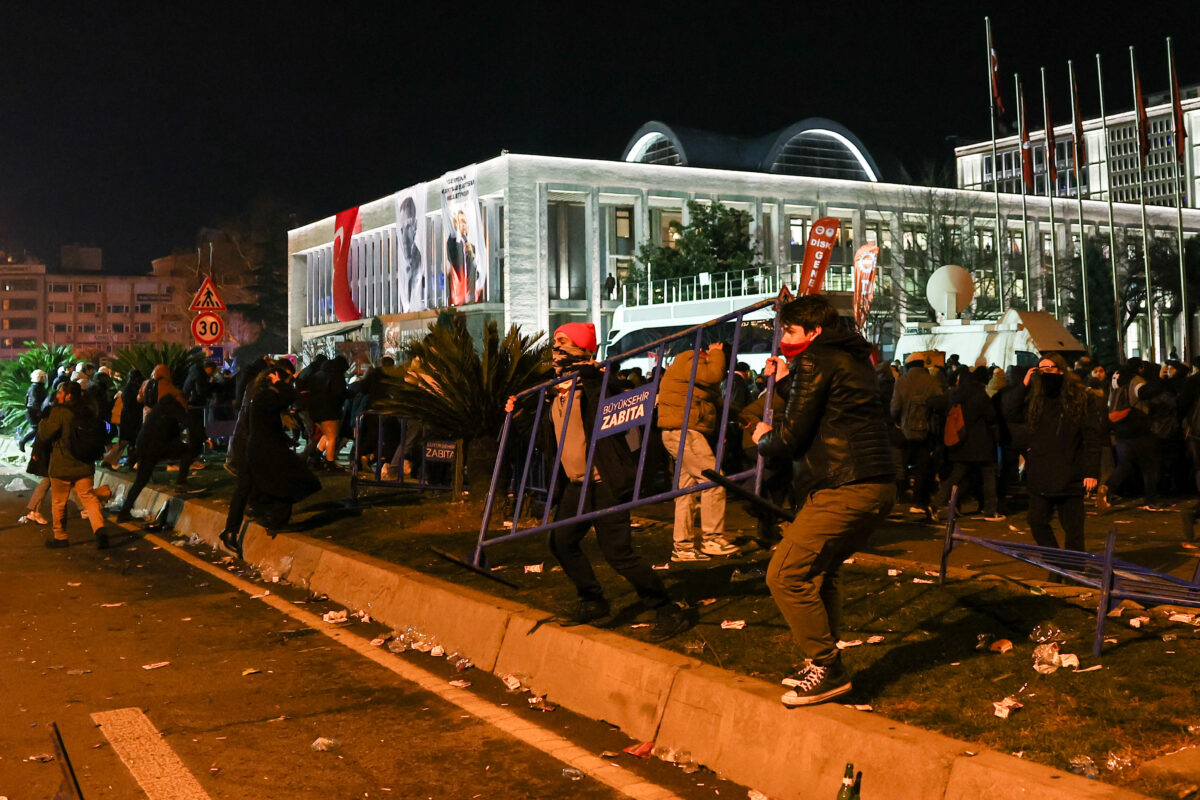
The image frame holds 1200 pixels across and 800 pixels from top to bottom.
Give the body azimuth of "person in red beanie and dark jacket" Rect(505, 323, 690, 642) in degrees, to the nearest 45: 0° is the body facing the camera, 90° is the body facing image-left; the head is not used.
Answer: approximately 45°

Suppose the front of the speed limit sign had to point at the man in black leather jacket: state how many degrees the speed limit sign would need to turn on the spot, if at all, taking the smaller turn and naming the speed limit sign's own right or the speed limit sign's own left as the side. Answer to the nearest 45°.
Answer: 0° — it already faces them

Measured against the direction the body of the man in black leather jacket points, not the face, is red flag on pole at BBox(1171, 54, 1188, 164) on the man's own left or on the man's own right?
on the man's own right

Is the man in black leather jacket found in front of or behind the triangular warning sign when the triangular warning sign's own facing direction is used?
in front

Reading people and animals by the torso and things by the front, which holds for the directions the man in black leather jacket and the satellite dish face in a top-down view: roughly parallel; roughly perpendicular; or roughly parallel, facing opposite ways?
roughly perpendicular

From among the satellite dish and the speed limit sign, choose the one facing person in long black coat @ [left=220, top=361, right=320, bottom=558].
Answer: the speed limit sign
